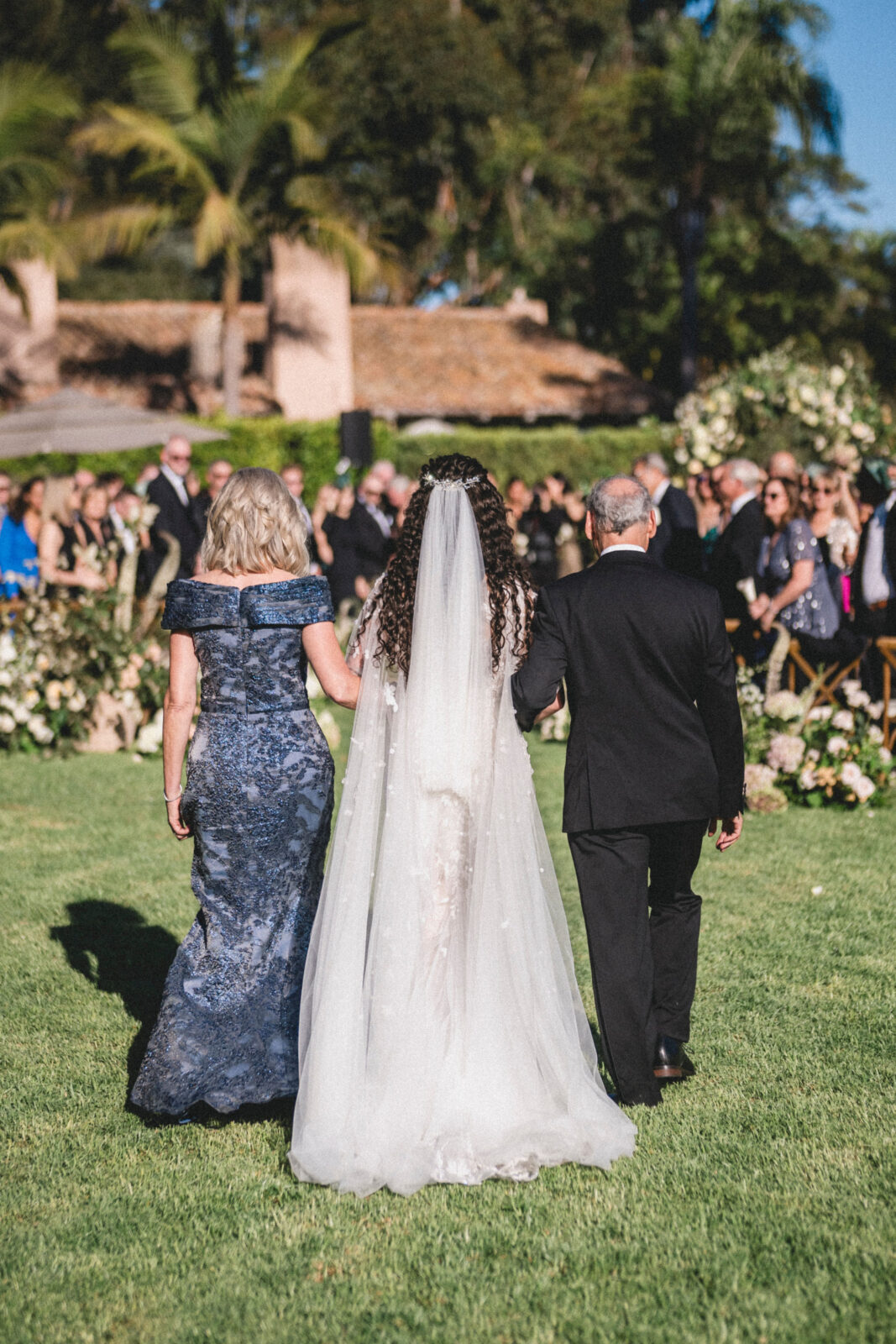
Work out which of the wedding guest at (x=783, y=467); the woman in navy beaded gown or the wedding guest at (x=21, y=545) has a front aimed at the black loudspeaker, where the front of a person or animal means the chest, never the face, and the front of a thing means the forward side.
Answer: the woman in navy beaded gown

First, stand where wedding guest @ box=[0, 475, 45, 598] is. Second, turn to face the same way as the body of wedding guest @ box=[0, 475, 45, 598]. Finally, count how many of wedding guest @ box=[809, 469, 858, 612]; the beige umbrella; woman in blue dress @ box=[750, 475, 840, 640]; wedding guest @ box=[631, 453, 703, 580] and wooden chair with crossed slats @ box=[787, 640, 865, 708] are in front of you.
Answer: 4

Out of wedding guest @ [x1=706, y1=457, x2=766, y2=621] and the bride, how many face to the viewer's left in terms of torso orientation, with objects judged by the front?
1

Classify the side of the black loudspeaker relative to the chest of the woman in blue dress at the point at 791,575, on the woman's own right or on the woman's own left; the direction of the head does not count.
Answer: on the woman's own right

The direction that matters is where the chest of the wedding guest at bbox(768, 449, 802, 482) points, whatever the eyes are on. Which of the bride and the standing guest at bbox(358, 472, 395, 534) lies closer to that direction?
the bride

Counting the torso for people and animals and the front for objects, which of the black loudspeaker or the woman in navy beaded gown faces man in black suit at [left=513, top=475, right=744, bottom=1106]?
the black loudspeaker

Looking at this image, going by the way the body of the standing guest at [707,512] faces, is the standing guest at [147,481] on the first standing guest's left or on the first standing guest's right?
on the first standing guest's right

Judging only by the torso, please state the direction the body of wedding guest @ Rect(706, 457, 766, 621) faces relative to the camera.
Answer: to the viewer's left

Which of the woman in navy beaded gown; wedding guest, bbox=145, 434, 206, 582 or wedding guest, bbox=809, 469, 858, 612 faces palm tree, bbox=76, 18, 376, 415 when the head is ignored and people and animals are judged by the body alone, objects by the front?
the woman in navy beaded gown

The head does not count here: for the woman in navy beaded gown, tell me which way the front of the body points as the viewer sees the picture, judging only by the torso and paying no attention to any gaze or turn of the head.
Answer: away from the camera

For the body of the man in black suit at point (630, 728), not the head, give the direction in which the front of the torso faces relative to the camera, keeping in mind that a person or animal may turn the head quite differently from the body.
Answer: away from the camera
